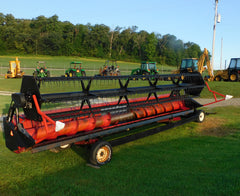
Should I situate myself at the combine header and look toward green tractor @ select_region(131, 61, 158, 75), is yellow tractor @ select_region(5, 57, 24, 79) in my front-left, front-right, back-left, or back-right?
front-left

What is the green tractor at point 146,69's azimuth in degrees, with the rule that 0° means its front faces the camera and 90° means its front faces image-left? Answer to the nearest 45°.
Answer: approximately 45°

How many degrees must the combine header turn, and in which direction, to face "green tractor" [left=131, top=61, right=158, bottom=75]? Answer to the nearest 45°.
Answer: approximately 135° to its left

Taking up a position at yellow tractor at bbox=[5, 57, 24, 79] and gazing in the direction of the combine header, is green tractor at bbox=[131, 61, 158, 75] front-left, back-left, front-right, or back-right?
front-left

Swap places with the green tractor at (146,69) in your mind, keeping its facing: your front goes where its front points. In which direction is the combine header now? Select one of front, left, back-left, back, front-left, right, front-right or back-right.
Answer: front-left

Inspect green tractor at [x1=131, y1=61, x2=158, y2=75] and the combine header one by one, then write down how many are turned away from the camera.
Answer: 0

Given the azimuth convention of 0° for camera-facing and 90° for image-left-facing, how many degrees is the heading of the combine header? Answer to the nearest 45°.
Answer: approximately 315°
